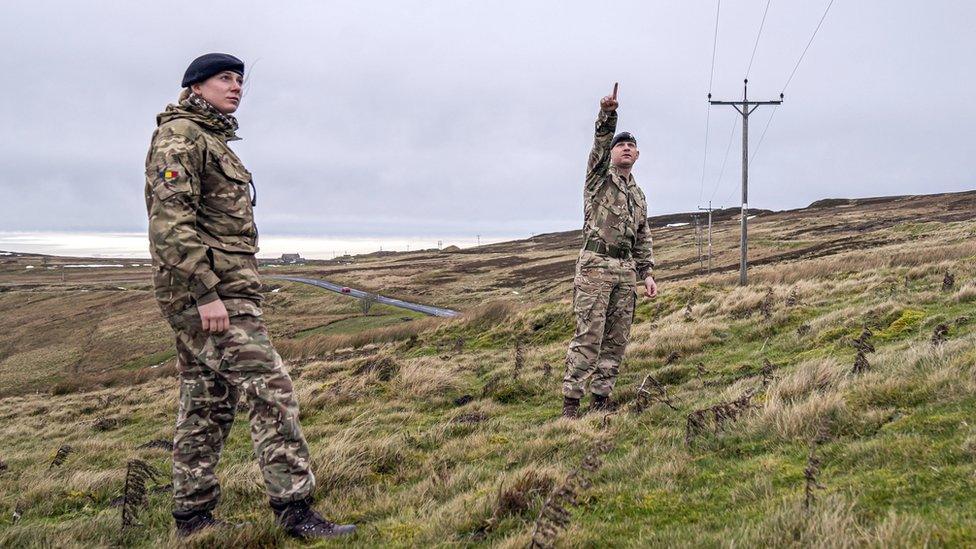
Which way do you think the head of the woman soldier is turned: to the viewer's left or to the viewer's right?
to the viewer's right

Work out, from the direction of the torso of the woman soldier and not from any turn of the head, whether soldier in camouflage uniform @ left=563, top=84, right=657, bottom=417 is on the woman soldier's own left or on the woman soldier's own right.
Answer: on the woman soldier's own left

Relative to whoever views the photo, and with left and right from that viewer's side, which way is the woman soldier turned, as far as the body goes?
facing the viewer and to the right of the viewer
